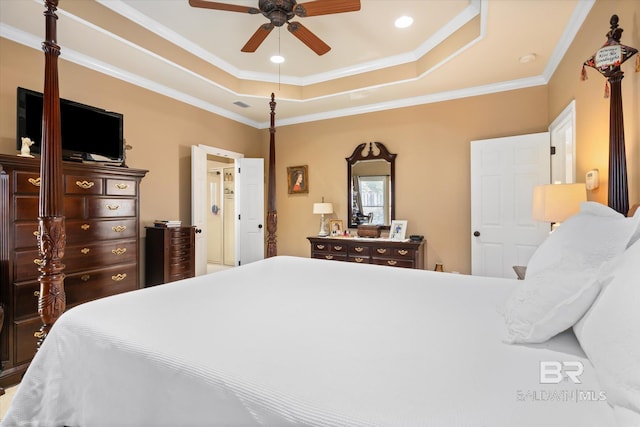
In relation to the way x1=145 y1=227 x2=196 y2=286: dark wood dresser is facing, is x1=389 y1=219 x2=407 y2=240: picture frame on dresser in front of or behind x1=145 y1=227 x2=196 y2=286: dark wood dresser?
in front

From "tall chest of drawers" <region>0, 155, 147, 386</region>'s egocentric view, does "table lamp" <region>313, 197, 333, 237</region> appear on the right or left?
on its left

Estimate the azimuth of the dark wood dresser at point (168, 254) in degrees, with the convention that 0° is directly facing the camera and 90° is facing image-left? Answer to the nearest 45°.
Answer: approximately 315°

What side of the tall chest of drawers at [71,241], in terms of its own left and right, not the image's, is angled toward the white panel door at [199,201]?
left

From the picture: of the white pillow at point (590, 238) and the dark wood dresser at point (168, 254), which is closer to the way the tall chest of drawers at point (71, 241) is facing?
the white pillow

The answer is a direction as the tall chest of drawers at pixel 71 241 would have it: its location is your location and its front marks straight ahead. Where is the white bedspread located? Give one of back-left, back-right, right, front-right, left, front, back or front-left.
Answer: front-right

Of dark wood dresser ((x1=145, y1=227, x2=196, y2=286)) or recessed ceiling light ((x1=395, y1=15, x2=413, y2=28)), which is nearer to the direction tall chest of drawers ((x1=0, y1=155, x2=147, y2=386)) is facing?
the recessed ceiling light

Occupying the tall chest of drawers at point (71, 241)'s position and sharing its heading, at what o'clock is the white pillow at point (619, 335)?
The white pillow is roughly at 1 o'clock from the tall chest of drawers.

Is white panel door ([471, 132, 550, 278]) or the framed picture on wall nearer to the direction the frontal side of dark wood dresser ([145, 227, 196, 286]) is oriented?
the white panel door

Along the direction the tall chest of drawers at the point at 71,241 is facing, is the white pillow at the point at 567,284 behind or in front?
in front

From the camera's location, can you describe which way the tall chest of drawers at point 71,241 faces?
facing the viewer and to the right of the viewer

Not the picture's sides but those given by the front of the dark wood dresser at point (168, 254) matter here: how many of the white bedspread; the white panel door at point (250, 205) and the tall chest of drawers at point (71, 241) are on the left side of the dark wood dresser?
1

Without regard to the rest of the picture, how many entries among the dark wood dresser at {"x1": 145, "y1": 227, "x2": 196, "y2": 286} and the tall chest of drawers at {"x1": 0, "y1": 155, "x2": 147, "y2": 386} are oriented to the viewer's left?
0

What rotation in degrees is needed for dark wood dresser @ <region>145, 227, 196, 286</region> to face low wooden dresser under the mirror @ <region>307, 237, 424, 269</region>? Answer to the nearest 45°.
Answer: approximately 45° to its left
